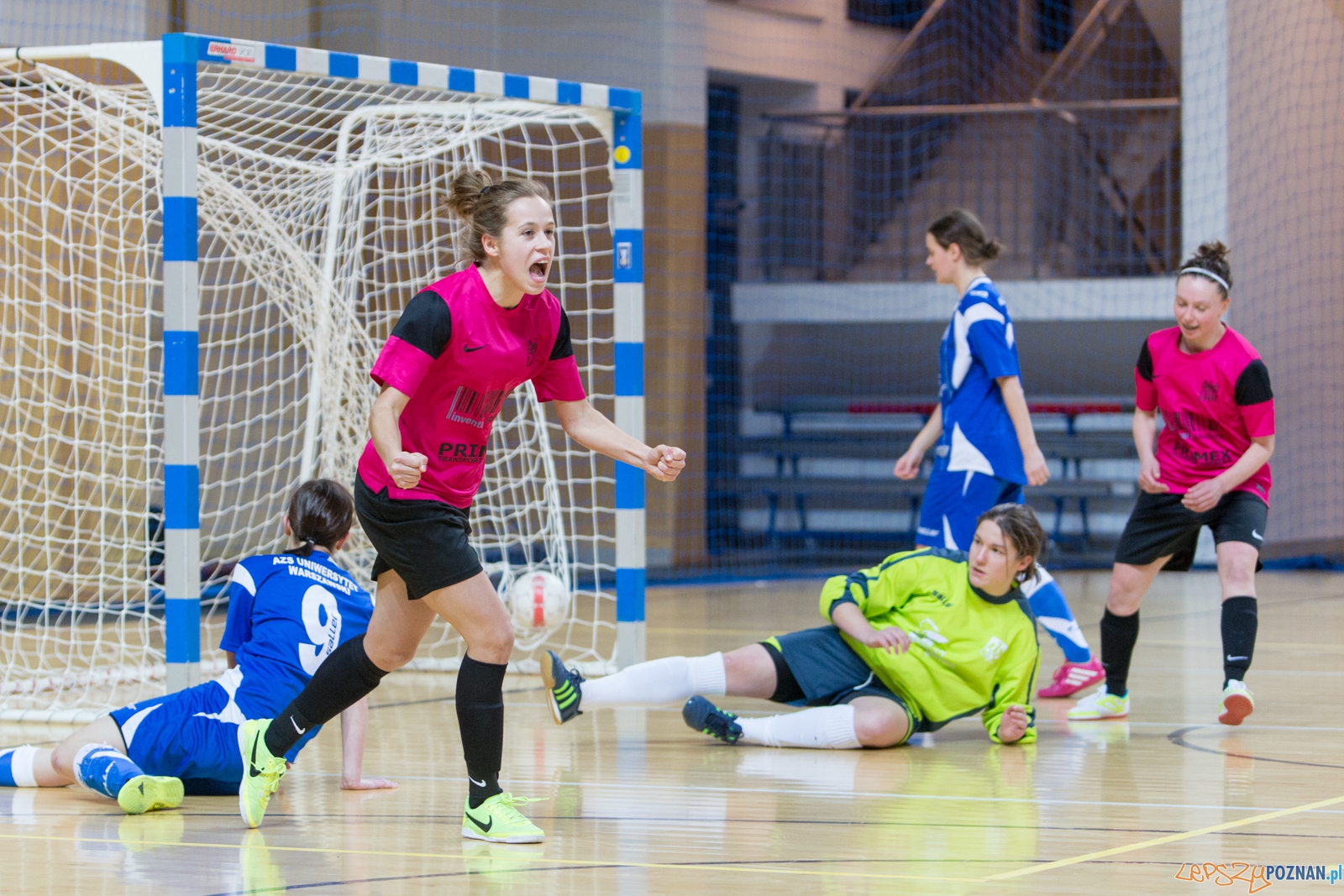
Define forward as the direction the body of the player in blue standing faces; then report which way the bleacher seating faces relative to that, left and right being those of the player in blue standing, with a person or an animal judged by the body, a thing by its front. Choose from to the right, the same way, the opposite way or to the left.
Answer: to the left

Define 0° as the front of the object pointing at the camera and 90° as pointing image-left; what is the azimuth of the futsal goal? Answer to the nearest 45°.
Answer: approximately 315°

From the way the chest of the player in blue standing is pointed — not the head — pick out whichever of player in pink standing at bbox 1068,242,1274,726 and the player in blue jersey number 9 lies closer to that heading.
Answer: the player in blue jersey number 9

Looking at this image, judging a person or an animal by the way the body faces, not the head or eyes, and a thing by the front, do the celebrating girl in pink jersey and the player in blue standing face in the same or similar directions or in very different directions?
very different directions

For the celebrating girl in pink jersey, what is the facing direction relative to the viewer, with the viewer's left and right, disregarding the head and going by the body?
facing the viewer and to the right of the viewer

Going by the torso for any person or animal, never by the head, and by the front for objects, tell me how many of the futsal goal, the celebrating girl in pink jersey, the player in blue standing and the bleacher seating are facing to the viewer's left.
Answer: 1

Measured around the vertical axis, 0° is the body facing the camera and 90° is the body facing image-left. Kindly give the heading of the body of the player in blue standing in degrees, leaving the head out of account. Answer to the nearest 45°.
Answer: approximately 90°

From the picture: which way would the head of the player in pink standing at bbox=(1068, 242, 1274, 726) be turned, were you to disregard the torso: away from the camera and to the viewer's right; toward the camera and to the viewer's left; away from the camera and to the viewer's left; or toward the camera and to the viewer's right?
toward the camera and to the viewer's left

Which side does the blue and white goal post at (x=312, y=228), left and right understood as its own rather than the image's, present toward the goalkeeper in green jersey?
front

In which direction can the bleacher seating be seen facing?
toward the camera

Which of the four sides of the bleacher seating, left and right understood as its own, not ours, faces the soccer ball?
front

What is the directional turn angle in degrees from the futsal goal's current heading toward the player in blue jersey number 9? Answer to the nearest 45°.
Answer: approximately 45° to its right

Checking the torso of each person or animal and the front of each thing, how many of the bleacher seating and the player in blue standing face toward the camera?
1

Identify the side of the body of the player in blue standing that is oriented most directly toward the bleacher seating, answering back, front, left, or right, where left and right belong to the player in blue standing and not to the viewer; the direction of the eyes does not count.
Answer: right

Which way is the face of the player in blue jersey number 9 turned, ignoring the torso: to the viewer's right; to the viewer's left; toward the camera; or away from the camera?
away from the camera

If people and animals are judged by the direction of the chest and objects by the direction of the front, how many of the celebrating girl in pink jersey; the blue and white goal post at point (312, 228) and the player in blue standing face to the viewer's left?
1

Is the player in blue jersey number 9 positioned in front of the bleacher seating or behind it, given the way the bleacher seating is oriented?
in front
